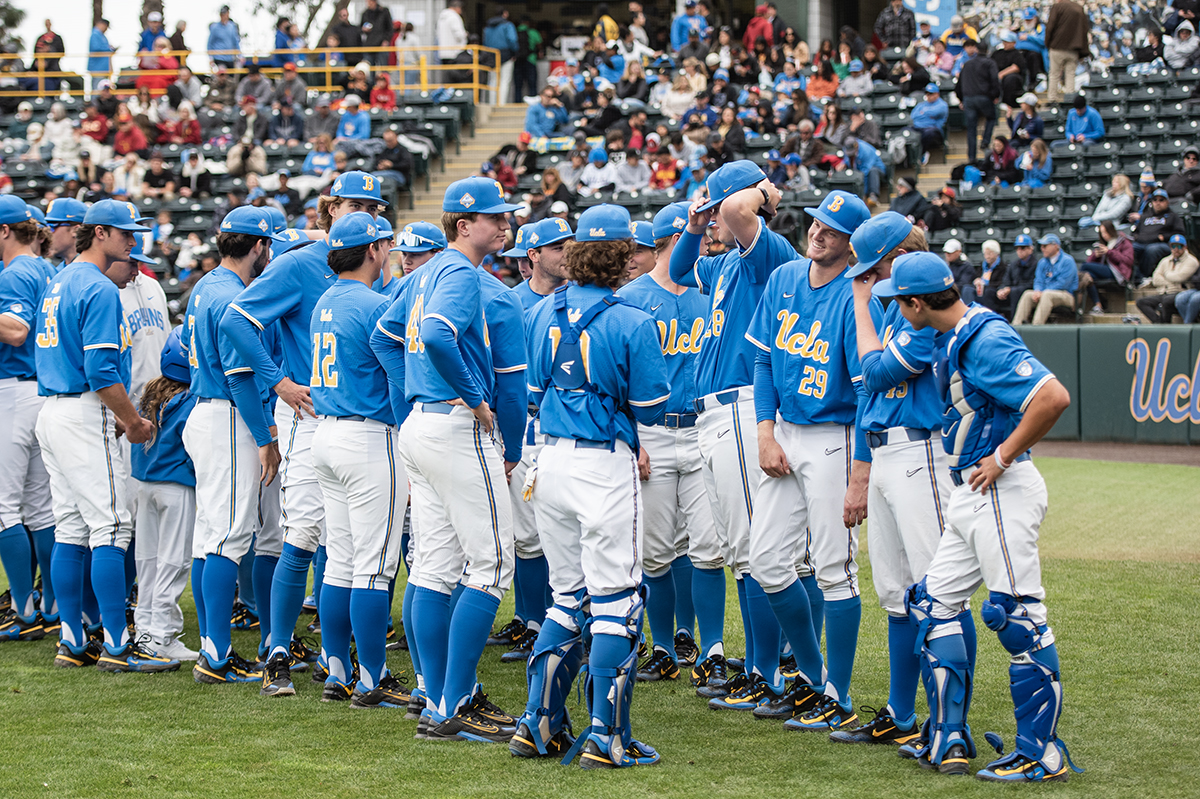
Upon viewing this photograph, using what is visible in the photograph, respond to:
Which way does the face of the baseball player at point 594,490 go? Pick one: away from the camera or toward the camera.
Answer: away from the camera

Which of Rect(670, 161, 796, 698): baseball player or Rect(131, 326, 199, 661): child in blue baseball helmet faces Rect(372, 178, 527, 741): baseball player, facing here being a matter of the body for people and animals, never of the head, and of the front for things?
Rect(670, 161, 796, 698): baseball player

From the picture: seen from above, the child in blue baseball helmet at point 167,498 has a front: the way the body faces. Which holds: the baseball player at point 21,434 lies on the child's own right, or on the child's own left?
on the child's own left

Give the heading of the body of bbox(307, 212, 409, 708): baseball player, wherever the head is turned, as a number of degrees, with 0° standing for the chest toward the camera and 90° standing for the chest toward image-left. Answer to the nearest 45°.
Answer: approximately 225°

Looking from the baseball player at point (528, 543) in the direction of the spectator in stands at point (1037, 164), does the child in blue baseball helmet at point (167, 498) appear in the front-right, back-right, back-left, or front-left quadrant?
back-left
